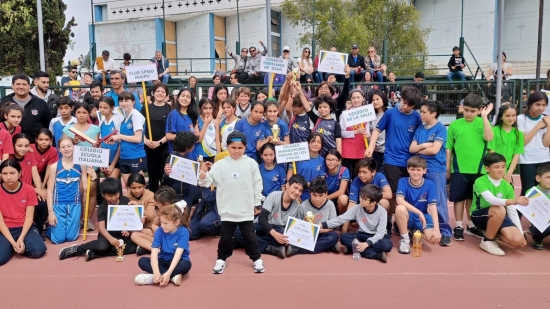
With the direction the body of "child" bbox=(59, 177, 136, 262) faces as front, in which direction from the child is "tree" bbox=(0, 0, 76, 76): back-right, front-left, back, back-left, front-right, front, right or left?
back-left

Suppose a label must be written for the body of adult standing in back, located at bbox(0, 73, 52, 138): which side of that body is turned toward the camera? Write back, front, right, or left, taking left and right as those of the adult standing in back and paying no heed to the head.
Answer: front

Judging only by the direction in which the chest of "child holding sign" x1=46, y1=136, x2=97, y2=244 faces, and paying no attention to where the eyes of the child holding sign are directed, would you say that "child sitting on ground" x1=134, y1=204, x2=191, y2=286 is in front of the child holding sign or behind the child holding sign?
in front

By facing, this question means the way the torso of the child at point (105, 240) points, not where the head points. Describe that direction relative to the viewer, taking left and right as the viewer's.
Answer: facing the viewer and to the right of the viewer

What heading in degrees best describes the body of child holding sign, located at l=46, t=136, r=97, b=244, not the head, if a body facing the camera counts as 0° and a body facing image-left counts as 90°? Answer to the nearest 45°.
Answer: approximately 0°

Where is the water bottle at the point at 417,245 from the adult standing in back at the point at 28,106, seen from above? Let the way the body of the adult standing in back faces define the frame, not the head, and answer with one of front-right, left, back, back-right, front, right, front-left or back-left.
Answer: front-left

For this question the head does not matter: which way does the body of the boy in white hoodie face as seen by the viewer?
toward the camera

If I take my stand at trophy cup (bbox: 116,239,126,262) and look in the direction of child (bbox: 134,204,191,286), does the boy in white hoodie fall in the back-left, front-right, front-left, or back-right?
front-left

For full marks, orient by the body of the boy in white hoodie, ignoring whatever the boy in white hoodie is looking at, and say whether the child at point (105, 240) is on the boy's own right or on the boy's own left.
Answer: on the boy's own right

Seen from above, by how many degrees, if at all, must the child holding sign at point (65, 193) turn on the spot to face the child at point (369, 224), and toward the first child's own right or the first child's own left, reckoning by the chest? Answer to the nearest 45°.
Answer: approximately 45° to the first child's own left

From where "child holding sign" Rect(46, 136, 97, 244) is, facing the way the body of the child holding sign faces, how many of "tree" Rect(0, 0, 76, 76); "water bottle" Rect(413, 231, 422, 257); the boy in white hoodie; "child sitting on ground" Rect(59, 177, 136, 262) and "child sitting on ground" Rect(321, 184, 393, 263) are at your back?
1
